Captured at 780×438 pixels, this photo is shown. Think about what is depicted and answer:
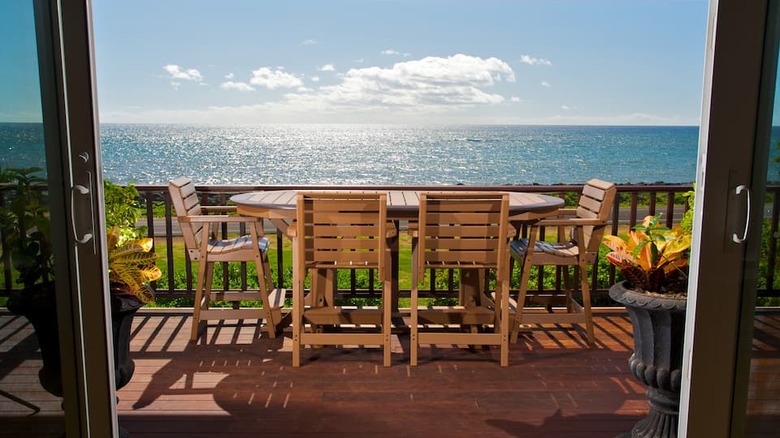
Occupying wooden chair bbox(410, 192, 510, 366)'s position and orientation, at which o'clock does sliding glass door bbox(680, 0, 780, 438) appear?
The sliding glass door is roughly at 5 o'clock from the wooden chair.

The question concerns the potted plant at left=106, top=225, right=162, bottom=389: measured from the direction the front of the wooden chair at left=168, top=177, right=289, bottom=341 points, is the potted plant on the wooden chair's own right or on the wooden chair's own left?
on the wooden chair's own right

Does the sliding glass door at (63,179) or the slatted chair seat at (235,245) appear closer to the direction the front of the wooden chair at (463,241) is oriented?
the slatted chair seat

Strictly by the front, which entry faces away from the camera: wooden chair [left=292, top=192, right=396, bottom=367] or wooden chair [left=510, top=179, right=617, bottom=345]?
wooden chair [left=292, top=192, right=396, bottom=367]

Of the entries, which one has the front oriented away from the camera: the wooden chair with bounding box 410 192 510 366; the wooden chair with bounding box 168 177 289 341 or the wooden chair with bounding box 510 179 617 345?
the wooden chair with bounding box 410 192 510 366

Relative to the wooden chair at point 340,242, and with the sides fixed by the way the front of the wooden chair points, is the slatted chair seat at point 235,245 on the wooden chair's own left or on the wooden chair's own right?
on the wooden chair's own left

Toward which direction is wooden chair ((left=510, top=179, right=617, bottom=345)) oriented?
to the viewer's left

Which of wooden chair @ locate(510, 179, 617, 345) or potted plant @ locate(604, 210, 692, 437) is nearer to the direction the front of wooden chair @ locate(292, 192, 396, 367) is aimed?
the wooden chair

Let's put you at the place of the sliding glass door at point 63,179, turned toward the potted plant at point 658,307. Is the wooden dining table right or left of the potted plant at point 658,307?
left

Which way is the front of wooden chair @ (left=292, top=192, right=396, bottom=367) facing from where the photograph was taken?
facing away from the viewer

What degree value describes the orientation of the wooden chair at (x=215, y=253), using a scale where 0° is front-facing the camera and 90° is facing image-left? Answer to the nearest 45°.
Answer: approximately 270°

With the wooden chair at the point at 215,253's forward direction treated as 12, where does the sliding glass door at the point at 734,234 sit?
The sliding glass door is roughly at 2 o'clock from the wooden chair.

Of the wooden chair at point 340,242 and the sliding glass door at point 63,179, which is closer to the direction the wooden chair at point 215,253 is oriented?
the wooden chair

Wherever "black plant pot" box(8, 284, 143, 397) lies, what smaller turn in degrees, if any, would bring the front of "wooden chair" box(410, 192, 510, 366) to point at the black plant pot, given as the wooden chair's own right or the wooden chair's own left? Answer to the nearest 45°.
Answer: approximately 135° to the wooden chair's own left

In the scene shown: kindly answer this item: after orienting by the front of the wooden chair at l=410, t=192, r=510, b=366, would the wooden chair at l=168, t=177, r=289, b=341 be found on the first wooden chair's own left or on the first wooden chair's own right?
on the first wooden chair's own left

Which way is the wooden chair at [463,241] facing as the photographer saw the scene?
facing away from the viewer

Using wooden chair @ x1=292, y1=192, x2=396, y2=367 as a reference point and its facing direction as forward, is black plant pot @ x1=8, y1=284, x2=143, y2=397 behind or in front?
behind

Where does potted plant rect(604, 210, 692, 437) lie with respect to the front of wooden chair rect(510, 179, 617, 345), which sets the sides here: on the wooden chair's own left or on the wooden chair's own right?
on the wooden chair's own left
